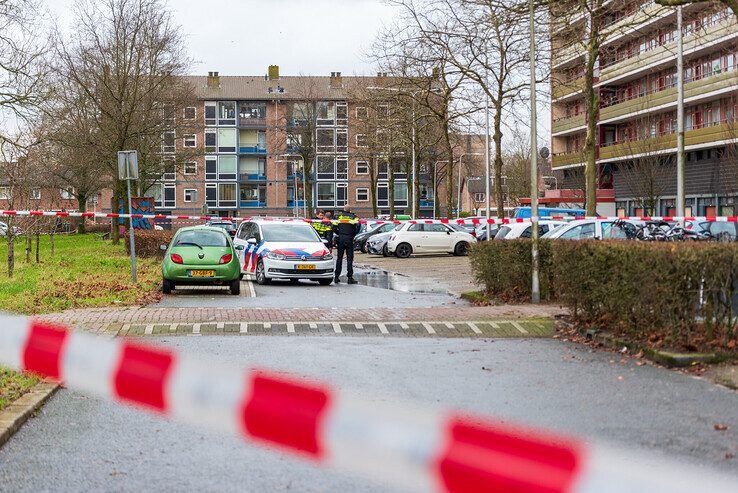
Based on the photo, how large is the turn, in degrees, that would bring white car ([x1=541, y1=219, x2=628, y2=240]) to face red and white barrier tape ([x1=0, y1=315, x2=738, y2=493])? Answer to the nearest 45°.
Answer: approximately 90° to its left

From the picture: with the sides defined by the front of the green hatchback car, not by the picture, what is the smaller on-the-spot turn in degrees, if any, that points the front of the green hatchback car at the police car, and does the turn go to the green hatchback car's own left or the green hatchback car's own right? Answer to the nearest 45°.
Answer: approximately 45° to the green hatchback car's own right

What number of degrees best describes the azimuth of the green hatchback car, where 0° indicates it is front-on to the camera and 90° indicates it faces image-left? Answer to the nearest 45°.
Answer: approximately 180°

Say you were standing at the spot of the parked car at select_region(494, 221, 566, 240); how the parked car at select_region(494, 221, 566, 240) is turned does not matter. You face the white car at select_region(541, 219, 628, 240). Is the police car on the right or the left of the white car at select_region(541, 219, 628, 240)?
right

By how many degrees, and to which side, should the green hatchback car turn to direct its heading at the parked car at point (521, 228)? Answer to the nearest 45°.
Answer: approximately 45° to its right

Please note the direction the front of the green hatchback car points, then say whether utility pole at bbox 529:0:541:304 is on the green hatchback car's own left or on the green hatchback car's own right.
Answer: on the green hatchback car's own right

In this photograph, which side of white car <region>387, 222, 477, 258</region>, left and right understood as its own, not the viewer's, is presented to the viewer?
right

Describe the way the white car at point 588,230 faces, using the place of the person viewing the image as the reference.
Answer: facing to the left of the viewer
